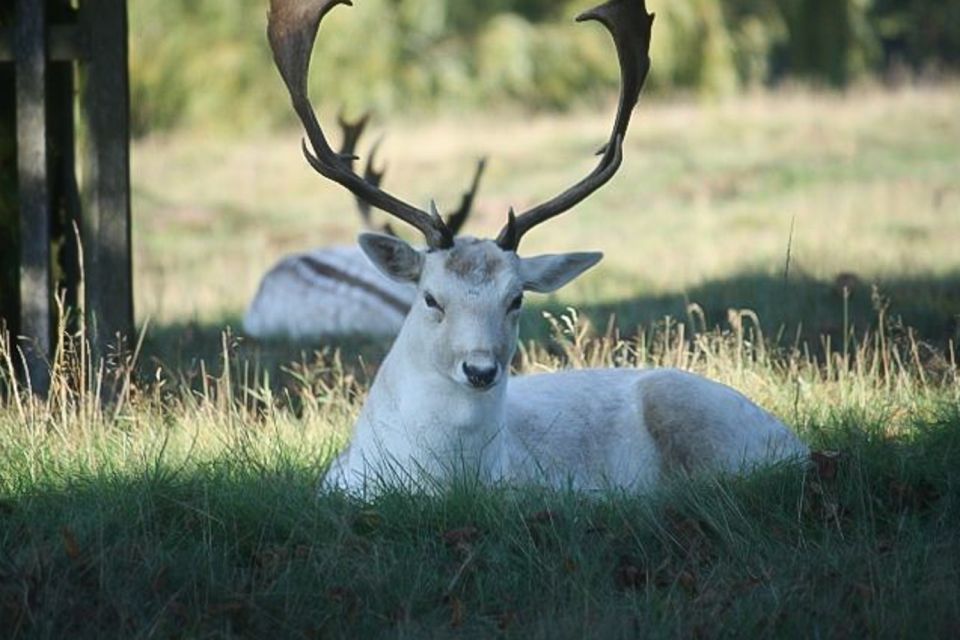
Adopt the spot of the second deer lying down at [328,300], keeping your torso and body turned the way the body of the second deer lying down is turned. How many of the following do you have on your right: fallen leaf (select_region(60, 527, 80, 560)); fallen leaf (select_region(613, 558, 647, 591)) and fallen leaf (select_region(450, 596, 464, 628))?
3

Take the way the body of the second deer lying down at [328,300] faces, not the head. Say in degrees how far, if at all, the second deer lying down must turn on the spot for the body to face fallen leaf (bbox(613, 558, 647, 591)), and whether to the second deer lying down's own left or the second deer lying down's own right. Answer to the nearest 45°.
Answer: approximately 90° to the second deer lying down's own right

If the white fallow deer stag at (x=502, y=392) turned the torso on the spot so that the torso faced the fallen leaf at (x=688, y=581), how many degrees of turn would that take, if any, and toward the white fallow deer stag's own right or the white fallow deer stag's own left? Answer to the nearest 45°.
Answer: approximately 90° to the white fallow deer stag's own left

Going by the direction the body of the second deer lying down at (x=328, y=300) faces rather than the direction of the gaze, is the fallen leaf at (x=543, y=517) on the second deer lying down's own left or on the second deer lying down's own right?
on the second deer lying down's own right

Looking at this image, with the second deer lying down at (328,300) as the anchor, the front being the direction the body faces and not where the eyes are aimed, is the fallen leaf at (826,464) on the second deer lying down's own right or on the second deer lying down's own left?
on the second deer lying down's own right

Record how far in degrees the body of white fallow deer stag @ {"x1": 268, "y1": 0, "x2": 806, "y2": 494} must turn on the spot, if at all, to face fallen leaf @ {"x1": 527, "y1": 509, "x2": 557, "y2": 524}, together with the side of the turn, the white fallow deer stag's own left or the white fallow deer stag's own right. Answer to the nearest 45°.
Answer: approximately 45° to the white fallow deer stag's own left

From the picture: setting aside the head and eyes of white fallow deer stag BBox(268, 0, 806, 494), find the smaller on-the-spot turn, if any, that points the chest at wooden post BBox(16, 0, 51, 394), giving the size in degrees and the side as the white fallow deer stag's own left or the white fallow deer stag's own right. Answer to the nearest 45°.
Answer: approximately 90° to the white fallow deer stag's own right

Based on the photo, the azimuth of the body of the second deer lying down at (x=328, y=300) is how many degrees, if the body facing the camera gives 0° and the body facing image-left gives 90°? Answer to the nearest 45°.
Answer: approximately 270°

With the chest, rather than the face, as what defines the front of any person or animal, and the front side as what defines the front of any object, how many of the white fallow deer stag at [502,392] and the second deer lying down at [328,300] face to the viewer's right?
1

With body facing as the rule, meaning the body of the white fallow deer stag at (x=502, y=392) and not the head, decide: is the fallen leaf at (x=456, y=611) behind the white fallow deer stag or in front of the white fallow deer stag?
in front

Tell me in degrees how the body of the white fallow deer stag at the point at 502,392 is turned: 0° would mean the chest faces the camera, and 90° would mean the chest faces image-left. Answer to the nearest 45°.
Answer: approximately 45°

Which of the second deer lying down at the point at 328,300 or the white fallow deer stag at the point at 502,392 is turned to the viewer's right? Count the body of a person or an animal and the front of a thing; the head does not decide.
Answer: the second deer lying down

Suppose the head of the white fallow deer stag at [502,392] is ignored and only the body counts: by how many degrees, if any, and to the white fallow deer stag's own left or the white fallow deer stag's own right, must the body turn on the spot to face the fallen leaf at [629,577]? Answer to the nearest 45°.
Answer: approximately 45° to the white fallow deer stag's own left

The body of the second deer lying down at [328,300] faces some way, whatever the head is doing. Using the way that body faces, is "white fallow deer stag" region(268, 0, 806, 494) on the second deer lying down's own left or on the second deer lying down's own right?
on the second deer lying down's own right
